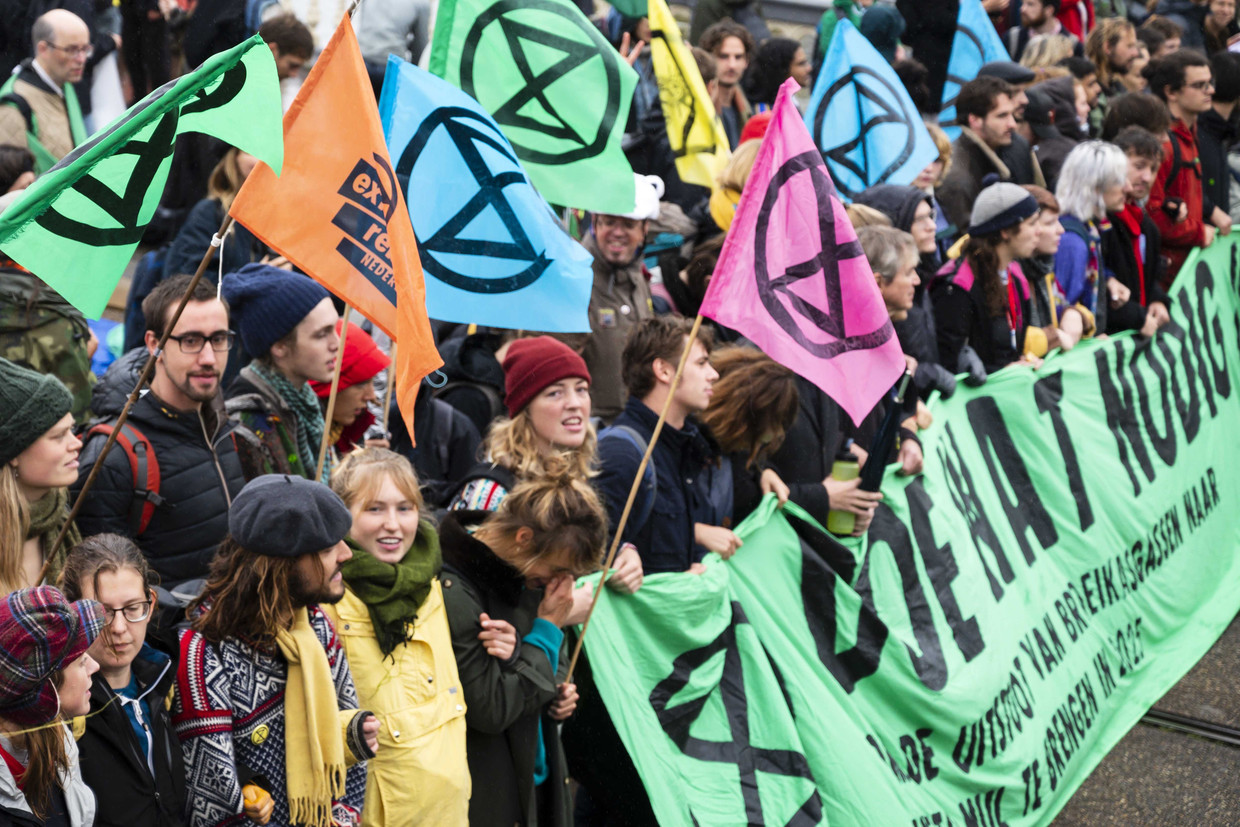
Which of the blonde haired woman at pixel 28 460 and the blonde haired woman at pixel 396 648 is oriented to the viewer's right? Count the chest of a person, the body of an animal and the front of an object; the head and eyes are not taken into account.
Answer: the blonde haired woman at pixel 28 460

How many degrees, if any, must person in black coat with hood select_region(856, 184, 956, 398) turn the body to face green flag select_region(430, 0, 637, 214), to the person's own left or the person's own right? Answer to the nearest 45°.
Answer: approximately 90° to the person's own right

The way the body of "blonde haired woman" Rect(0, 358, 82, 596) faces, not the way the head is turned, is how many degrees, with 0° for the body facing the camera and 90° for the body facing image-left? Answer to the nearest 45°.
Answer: approximately 270°

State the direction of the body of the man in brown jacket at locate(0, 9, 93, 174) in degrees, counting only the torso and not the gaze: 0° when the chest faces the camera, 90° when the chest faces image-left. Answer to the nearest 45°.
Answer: approximately 315°

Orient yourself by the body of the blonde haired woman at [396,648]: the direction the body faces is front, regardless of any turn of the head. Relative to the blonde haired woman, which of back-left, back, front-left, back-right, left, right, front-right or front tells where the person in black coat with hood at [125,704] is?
front-right

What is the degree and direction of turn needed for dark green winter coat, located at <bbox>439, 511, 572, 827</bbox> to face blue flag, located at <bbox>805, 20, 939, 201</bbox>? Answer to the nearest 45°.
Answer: approximately 90° to its left

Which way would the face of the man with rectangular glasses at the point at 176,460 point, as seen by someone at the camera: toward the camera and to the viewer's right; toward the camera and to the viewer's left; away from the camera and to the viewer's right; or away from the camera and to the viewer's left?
toward the camera and to the viewer's right

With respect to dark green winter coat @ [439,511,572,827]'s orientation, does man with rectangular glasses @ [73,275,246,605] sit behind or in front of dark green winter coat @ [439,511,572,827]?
behind

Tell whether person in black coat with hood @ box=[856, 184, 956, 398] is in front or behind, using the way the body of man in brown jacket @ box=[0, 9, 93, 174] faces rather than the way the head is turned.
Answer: in front

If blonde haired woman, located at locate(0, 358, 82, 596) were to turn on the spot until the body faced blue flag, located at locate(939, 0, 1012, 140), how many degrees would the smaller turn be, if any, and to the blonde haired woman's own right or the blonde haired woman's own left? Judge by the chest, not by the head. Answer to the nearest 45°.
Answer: approximately 45° to the blonde haired woman's own left

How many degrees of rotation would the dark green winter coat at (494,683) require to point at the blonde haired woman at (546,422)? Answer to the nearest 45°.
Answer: approximately 135° to its left
